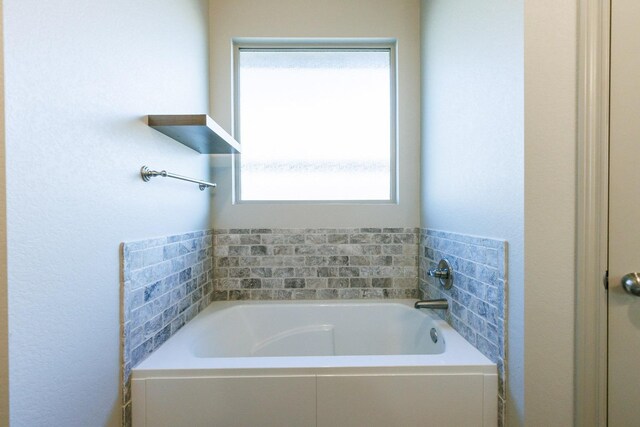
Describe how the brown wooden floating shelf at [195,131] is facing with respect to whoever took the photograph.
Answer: facing to the right of the viewer

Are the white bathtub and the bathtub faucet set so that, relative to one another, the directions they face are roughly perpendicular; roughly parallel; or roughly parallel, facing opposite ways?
roughly perpendicular

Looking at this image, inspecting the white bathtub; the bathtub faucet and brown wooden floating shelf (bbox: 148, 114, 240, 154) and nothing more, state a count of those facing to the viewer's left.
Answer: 1

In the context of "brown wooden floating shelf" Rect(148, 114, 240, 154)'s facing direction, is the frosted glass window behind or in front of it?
in front

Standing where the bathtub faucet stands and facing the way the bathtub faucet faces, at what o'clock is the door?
The door is roughly at 7 o'clock from the bathtub faucet.

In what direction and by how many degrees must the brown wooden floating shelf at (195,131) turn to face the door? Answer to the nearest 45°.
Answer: approximately 45° to its right

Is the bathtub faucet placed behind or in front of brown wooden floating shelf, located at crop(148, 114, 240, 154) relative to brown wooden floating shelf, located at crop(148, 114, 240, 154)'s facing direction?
in front

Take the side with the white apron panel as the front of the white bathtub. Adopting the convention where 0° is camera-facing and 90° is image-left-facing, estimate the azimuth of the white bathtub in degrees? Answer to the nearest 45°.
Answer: approximately 0°

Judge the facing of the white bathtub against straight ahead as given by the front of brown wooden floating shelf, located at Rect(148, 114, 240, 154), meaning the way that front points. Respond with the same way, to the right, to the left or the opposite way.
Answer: to the right

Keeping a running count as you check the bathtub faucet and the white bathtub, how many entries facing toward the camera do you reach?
1

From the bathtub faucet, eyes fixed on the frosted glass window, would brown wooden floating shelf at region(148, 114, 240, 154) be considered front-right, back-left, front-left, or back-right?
front-left

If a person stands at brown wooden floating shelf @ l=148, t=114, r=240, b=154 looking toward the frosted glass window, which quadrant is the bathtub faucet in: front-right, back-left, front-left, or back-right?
front-right

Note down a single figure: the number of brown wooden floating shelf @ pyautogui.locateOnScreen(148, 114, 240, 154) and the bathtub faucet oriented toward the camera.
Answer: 0

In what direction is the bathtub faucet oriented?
to the viewer's left
